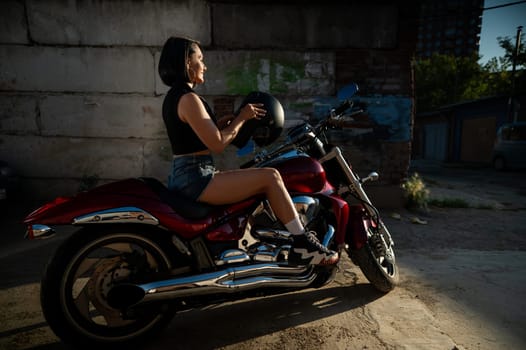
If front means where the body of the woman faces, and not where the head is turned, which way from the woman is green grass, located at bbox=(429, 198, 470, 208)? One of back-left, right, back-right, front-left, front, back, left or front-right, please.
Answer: front-left

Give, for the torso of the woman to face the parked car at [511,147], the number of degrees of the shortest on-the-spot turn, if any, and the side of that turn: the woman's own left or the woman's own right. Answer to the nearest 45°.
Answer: approximately 45° to the woman's own left

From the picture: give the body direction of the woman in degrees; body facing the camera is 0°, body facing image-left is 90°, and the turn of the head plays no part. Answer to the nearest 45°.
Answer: approximately 270°

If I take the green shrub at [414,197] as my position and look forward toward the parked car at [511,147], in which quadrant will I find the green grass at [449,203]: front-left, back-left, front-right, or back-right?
front-right

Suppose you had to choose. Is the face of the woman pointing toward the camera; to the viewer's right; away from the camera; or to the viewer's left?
to the viewer's right

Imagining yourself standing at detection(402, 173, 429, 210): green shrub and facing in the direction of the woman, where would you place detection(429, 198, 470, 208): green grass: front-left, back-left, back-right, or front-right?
back-left
